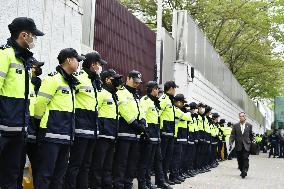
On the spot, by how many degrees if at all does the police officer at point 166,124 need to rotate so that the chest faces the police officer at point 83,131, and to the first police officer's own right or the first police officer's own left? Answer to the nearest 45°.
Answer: approximately 90° to the first police officer's own right

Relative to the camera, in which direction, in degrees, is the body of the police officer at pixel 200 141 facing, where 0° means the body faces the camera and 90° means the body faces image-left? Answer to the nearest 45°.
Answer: approximately 270°

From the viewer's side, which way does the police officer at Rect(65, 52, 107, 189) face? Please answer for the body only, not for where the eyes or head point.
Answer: to the viewer's right

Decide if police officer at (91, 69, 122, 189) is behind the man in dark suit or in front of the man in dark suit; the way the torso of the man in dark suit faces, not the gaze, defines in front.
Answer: in front

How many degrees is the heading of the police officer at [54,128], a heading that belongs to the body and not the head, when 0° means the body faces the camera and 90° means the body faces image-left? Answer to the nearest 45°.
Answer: approximately 270°

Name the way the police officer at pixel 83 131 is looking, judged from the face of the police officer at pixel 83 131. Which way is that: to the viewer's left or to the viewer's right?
to the viewer's right

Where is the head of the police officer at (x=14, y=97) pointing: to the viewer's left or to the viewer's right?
to the viewer's right

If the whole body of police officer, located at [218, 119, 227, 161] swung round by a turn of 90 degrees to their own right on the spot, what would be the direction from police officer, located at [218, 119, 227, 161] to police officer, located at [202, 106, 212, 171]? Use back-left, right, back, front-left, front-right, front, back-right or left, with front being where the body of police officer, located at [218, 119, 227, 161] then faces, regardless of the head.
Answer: front
